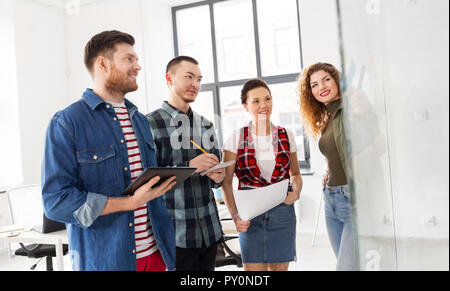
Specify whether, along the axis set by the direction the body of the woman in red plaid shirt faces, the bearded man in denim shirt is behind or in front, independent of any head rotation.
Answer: in front

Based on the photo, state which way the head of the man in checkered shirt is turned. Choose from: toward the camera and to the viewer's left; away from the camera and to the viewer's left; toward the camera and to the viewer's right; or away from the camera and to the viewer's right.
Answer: toward the camera and to the viewer's right

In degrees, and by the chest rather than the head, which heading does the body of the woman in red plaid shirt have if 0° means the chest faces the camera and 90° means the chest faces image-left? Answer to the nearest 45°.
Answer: approximately 0°

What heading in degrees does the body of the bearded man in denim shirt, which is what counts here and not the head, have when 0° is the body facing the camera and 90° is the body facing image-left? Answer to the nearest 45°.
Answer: approximately 315°

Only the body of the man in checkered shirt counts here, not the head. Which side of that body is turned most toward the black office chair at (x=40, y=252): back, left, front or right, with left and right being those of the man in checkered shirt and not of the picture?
back

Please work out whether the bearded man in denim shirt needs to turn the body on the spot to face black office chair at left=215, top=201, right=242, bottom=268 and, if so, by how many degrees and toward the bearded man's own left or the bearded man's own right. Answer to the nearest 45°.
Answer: approximately 90° to the bearded man's own left

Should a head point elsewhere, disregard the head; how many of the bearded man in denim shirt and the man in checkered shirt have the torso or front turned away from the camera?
0

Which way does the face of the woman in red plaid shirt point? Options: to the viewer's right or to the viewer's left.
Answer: to the viewer's right

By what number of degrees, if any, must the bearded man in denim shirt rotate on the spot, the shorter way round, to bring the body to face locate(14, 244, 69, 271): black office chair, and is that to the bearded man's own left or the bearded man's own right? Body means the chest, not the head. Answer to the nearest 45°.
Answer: approximately 135° to the bearded man's own left
